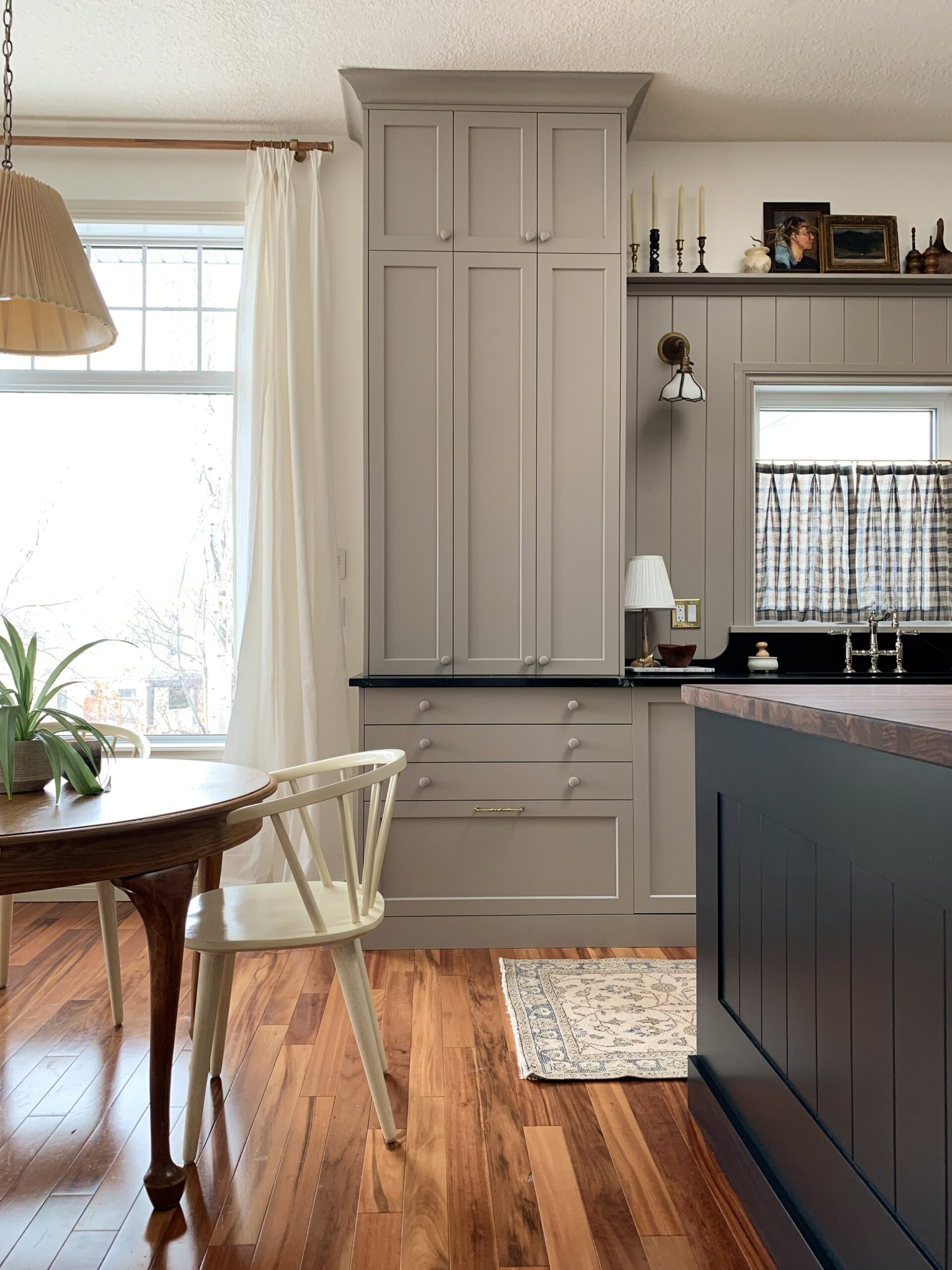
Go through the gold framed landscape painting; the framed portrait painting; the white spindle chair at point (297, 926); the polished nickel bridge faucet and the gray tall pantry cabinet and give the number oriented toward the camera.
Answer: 4

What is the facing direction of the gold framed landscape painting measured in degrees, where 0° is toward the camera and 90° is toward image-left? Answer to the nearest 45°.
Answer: approximately 0°

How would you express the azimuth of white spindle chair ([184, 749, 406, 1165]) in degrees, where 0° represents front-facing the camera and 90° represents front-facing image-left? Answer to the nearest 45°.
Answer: approximately 90°

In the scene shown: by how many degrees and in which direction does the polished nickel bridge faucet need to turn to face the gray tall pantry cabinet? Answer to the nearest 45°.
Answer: approximately 45° to its right

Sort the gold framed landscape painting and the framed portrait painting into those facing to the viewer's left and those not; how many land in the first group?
0

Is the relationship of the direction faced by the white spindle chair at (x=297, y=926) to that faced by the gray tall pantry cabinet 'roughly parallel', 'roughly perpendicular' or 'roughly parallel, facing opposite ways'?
roughly perpendicular

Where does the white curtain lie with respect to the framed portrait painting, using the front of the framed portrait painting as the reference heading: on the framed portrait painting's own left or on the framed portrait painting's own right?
on the framed portrait painting's own right

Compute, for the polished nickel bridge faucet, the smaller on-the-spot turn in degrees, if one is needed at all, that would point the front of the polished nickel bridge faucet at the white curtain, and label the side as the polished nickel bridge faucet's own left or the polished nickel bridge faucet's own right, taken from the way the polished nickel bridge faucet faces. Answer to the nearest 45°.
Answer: approximately 45° to the polished nickel bridge faucet's own right

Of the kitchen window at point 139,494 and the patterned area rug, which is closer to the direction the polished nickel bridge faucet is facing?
the patterned area rug

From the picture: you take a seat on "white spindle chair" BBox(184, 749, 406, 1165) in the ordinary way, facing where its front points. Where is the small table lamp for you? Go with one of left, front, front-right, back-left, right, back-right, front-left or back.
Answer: back-right

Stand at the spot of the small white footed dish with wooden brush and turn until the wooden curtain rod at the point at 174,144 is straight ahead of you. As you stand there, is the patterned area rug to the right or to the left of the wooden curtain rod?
left

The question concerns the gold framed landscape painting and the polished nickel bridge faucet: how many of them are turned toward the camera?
2
